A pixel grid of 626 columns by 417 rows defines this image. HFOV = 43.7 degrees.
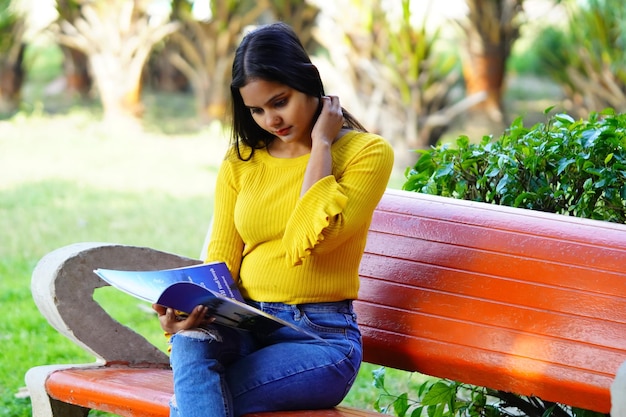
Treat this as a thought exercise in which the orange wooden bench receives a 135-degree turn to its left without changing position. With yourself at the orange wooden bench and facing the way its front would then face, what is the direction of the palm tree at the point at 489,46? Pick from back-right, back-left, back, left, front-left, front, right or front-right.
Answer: left

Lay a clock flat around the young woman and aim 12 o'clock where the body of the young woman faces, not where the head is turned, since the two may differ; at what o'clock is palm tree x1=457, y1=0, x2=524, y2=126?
The palm tree is roughly at 5 o'clock from the young woman.

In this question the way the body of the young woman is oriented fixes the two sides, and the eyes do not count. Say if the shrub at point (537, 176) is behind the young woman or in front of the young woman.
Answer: behind

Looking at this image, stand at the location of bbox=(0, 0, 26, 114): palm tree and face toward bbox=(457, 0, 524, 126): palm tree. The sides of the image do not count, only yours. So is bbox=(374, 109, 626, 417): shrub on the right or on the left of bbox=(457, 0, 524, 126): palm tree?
right

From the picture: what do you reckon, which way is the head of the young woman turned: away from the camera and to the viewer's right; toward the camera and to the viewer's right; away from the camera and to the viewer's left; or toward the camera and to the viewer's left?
toward the camera and to the viewer's left

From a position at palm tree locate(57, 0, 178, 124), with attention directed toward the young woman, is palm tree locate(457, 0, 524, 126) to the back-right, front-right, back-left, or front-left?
front-left

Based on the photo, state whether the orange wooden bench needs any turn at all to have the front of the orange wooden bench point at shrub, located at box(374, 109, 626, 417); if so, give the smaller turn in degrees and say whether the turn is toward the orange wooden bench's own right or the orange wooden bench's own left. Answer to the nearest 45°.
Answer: approximately 180°

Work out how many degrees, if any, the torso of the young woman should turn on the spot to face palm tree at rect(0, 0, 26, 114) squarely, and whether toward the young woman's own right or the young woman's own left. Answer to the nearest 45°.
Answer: approximately 135° to the young woman's own right

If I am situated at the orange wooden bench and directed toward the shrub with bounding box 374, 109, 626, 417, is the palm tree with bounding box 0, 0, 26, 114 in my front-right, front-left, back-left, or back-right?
front-left

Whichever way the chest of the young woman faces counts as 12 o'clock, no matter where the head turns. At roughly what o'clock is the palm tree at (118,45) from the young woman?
The palm tree is roughly at 4 o'clock from the young woman.

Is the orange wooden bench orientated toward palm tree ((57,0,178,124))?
no

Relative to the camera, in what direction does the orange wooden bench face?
facing the viewer and to the left of the viewer

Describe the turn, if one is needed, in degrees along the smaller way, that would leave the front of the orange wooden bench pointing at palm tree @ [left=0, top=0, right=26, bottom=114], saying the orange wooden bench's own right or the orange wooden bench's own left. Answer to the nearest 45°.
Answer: approximately 90° to the orange wooden bench's own right

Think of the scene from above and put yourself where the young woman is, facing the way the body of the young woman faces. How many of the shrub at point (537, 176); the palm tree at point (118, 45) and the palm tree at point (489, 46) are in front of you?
0
